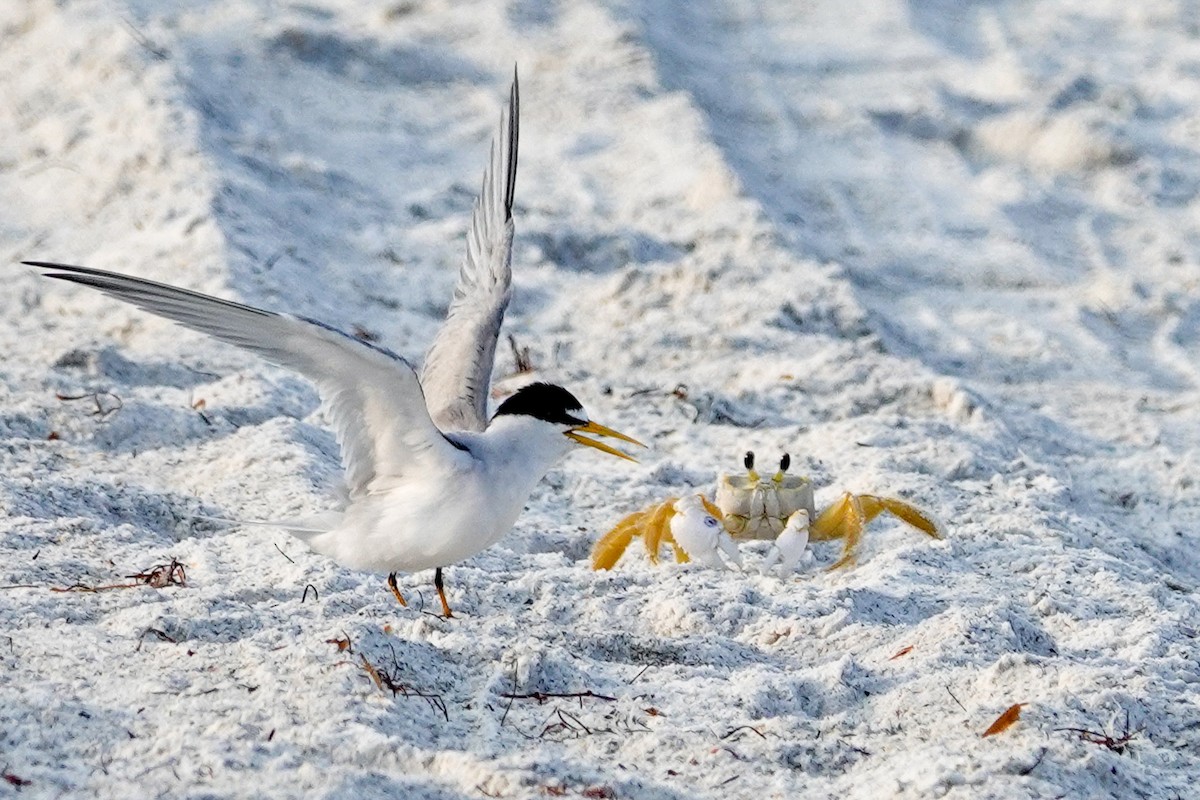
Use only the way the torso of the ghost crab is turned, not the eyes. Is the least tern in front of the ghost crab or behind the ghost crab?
in front

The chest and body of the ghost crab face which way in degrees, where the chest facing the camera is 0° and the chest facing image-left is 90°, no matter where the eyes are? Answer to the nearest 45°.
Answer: approximately 0°
